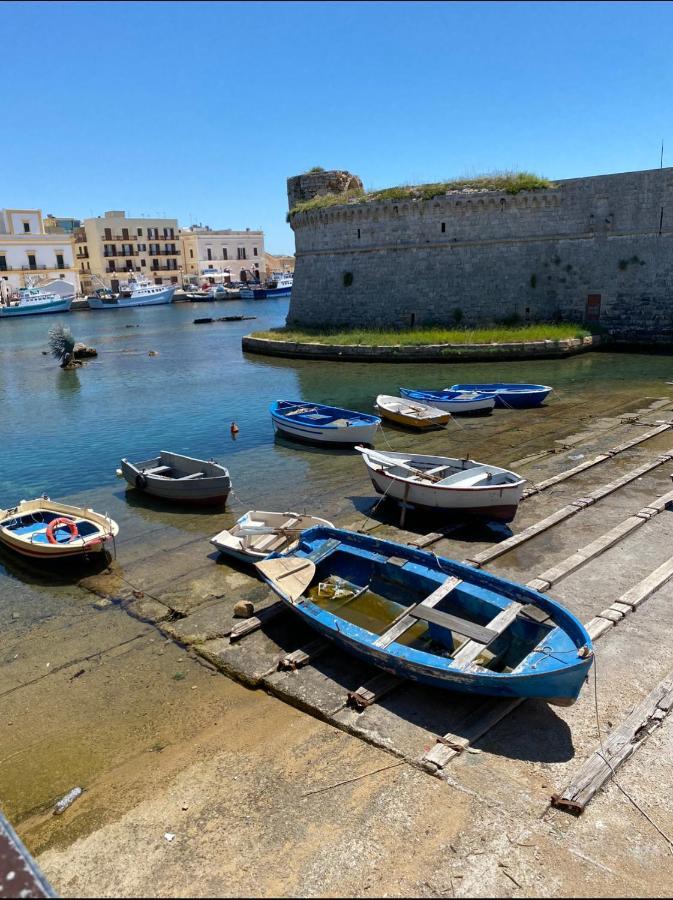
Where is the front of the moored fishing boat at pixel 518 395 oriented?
to the viewer's right

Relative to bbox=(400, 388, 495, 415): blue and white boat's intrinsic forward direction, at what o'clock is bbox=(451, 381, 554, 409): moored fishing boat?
The moored fishing boat is roughly at 11 o'clock from the blue and white boat.

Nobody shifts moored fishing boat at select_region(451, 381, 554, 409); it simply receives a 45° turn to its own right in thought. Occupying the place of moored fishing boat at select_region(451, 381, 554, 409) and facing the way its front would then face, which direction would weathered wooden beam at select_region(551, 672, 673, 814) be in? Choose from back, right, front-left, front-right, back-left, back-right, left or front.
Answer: front-right

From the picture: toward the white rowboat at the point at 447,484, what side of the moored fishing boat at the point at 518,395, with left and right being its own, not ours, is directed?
right

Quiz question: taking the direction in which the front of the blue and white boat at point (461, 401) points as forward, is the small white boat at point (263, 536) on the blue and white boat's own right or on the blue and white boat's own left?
on the blue and white boat's own right

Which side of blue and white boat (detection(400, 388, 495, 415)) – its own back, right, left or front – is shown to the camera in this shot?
right

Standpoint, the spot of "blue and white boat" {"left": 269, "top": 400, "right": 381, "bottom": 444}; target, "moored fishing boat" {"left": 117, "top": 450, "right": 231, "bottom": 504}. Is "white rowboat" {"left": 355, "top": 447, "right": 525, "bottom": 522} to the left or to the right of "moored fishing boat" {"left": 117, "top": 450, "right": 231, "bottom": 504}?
left

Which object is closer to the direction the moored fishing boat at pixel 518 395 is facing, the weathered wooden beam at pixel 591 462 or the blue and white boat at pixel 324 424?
the weathered wooden beam

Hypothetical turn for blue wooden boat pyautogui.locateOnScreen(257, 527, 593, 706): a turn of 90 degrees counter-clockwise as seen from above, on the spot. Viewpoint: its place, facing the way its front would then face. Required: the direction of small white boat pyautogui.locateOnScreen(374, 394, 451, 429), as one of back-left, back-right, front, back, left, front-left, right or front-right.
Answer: front-left

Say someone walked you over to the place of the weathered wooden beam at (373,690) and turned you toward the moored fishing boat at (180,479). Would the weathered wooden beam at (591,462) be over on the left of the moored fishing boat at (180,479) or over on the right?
right
